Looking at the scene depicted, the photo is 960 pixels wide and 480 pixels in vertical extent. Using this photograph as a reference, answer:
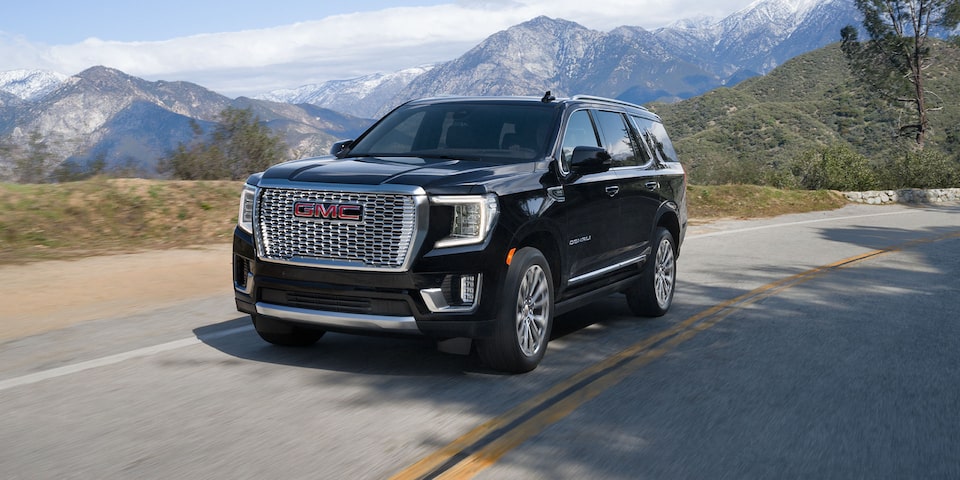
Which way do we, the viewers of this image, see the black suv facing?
facing the viewer and to the left of the viewer

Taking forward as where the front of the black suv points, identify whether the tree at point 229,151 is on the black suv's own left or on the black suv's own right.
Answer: on the black suv's own right
